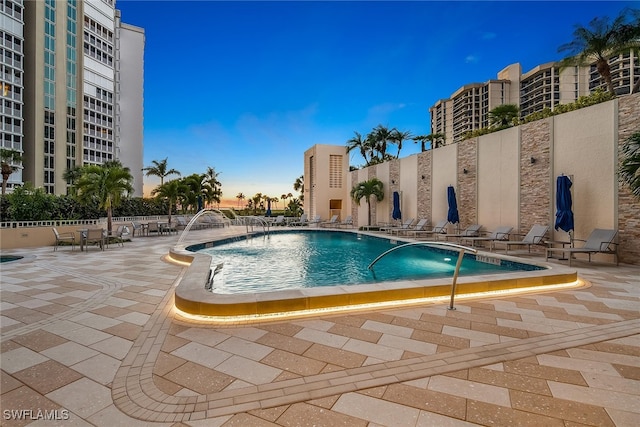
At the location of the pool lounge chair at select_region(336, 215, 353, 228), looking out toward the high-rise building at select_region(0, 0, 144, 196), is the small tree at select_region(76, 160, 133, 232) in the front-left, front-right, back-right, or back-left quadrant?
front-left

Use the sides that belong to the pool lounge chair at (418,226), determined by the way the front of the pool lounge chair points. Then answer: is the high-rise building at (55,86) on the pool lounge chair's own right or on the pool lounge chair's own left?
on the pool lounge chair's own right

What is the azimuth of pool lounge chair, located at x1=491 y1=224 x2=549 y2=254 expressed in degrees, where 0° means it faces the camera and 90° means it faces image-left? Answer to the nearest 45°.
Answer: approximately 45°

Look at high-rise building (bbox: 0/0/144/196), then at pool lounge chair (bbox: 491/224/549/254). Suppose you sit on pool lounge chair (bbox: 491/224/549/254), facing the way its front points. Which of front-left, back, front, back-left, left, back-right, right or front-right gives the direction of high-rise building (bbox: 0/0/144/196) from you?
front-right

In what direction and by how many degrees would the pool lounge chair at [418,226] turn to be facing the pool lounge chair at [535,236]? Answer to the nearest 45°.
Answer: approximately 90° to its left

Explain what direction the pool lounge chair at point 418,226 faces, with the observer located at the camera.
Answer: facing the viewer and to the left of the viewer

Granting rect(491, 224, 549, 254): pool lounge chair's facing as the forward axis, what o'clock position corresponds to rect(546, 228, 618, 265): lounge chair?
The lounge chair is roughly at 9 o'clock from the pool lounge chair.

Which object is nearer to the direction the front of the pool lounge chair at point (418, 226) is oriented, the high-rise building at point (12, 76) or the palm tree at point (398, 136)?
the high-rise building

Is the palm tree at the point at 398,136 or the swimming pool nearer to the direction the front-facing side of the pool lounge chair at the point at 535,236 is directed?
the swimming pool

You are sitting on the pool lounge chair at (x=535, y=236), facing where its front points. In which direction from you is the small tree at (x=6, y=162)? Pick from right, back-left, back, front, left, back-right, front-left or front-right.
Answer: front-right

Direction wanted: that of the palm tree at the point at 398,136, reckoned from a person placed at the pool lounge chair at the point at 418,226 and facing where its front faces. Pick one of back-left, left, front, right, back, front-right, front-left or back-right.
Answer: back-right
